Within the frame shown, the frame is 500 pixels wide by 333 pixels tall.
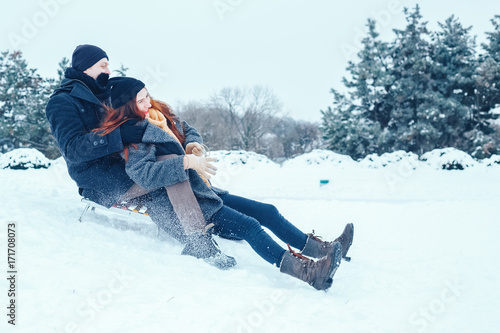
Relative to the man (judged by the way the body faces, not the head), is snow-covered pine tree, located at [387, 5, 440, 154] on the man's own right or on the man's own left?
on the man's own left

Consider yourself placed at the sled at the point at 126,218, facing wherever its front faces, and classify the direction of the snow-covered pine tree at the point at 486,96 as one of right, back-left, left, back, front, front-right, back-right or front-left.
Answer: front-left

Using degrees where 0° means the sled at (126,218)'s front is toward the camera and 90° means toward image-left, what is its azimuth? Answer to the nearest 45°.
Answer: approximately 270°

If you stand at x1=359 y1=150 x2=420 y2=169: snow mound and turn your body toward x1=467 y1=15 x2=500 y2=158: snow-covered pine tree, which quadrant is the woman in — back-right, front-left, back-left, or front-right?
back-right

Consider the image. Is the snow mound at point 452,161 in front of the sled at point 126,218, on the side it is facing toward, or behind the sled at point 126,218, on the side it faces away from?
in front

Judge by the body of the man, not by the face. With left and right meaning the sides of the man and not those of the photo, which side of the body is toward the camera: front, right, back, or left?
right

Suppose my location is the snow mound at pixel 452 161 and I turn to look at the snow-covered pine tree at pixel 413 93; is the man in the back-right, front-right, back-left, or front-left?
back-left

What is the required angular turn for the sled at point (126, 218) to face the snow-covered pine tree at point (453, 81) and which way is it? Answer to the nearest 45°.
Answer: approximately 45° to its left

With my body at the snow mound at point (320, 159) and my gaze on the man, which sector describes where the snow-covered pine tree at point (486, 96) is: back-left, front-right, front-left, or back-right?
back-left

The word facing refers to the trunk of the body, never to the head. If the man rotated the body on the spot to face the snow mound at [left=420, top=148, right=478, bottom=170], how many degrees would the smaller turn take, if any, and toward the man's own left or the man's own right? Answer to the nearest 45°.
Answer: approximately 45° to the man's own left
